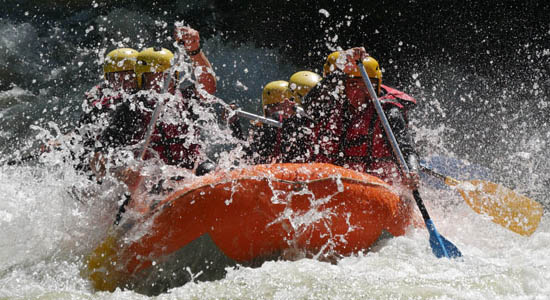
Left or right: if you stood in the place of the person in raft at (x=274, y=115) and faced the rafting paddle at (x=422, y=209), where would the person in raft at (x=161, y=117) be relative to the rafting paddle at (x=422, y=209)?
right

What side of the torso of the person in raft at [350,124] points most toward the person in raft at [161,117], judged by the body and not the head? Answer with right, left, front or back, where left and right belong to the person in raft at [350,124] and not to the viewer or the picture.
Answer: right

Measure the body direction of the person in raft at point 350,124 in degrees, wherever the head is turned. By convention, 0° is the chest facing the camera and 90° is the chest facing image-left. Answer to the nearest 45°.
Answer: approximately 0°

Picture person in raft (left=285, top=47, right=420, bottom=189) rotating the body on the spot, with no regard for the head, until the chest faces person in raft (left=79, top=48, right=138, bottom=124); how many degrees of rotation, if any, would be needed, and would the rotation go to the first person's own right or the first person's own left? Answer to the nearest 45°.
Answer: approximately 90° to the first person's own right

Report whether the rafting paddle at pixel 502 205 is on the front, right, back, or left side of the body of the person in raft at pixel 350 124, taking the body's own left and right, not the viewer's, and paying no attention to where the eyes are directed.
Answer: left
